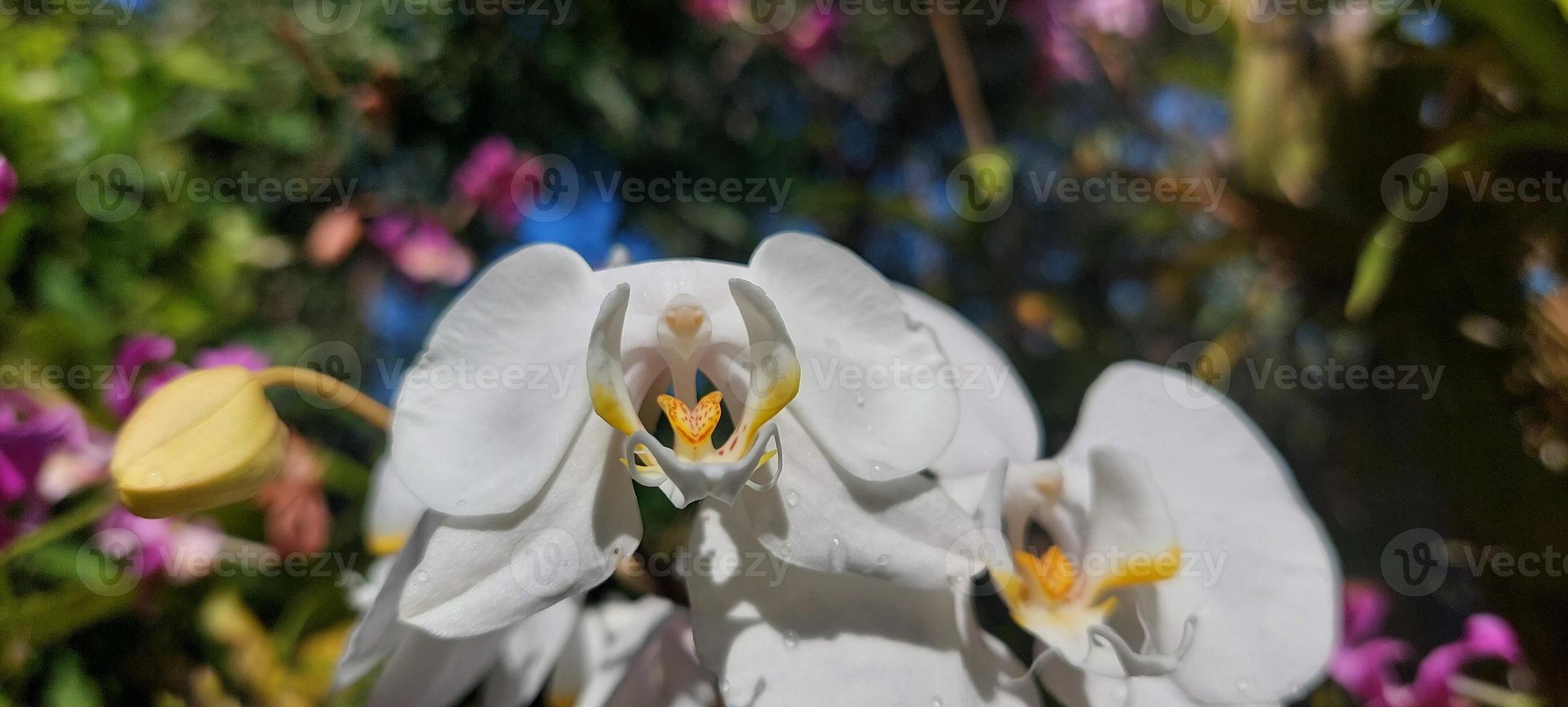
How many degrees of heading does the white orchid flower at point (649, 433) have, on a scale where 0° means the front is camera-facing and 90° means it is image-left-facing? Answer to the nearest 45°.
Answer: approximately 0°

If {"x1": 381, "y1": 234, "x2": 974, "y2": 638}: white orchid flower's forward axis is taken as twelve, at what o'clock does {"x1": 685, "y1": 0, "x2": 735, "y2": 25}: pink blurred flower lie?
The pink blurred flower is roughly at 6 o'clock from the white orchid flower.
